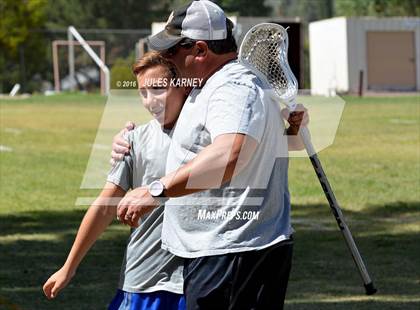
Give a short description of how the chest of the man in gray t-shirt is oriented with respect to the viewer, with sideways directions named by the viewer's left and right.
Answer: facing to the left of the viewer

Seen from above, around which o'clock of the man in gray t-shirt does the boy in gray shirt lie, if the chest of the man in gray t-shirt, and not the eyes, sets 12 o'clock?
The boy in gray shirt is roughly at 2 o'clock from the man in gray t-shirt.

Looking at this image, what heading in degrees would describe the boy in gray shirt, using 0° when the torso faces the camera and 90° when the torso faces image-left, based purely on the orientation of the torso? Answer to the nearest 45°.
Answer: approximately 45°

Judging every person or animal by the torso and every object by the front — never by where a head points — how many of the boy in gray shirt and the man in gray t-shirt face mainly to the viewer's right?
0

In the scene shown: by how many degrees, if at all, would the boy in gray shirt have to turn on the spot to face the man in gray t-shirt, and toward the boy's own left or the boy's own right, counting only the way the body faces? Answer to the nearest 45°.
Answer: approximately 90° to the boy's own left

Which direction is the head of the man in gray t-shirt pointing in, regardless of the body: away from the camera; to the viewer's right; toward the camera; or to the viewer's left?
to the viewer's left
